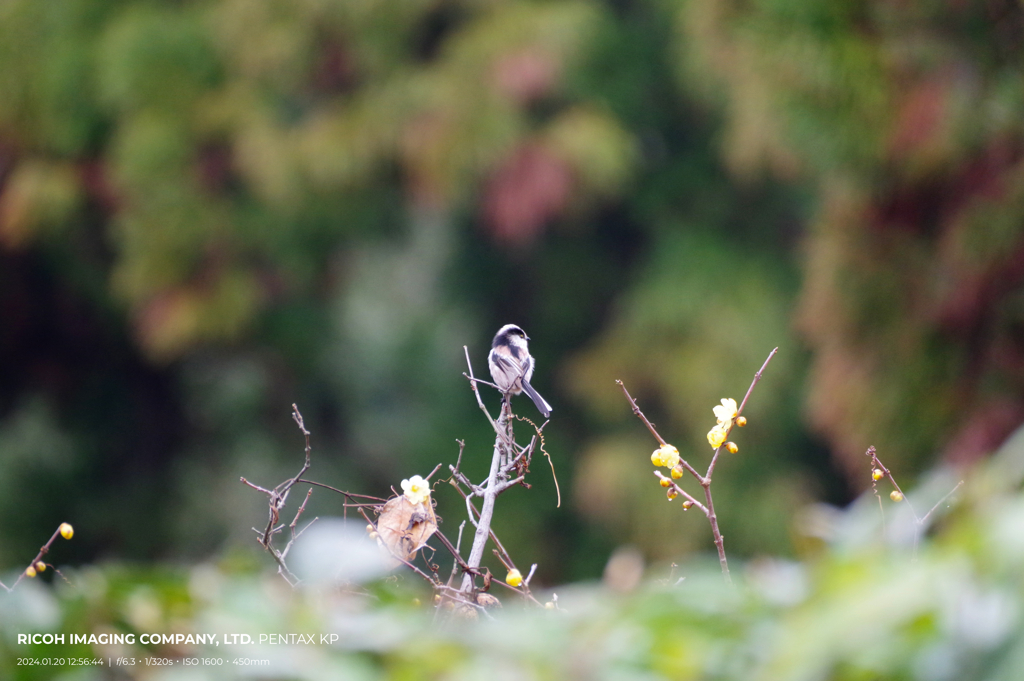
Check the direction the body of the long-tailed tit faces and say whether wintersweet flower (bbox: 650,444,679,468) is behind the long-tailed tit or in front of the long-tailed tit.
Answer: behind

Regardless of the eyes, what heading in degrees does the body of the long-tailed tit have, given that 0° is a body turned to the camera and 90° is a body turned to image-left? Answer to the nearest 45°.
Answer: approximately 135°
